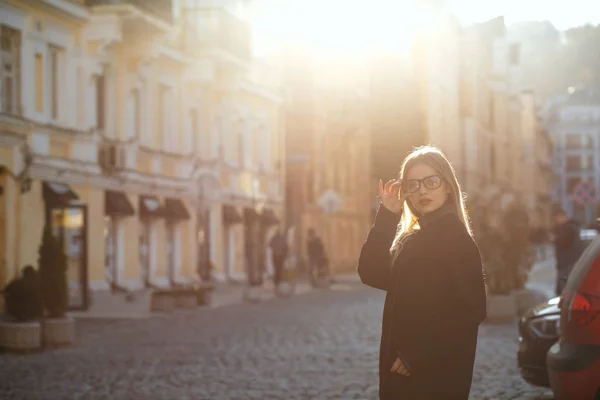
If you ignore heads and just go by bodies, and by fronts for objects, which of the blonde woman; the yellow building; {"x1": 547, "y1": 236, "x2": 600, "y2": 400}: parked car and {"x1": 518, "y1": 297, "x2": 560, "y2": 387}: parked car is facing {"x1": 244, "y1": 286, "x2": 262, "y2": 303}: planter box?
the yellow building

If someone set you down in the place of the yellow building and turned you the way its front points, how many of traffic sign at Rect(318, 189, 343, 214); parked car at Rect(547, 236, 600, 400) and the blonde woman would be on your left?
1

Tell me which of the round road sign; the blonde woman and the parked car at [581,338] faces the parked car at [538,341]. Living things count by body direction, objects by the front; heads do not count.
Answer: the round road sign

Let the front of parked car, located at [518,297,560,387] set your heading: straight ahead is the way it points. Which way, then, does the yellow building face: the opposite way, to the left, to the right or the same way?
to the left

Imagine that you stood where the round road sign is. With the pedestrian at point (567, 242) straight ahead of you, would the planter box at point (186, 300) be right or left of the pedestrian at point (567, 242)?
right

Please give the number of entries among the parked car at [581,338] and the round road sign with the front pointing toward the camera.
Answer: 1

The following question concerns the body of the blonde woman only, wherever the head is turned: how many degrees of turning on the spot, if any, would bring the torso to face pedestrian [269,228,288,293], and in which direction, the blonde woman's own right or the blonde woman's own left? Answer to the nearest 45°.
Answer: approximately 135° to the blonde woman's own right

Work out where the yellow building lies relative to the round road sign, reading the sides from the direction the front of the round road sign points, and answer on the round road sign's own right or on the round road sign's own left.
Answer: on the round road sign's own right
